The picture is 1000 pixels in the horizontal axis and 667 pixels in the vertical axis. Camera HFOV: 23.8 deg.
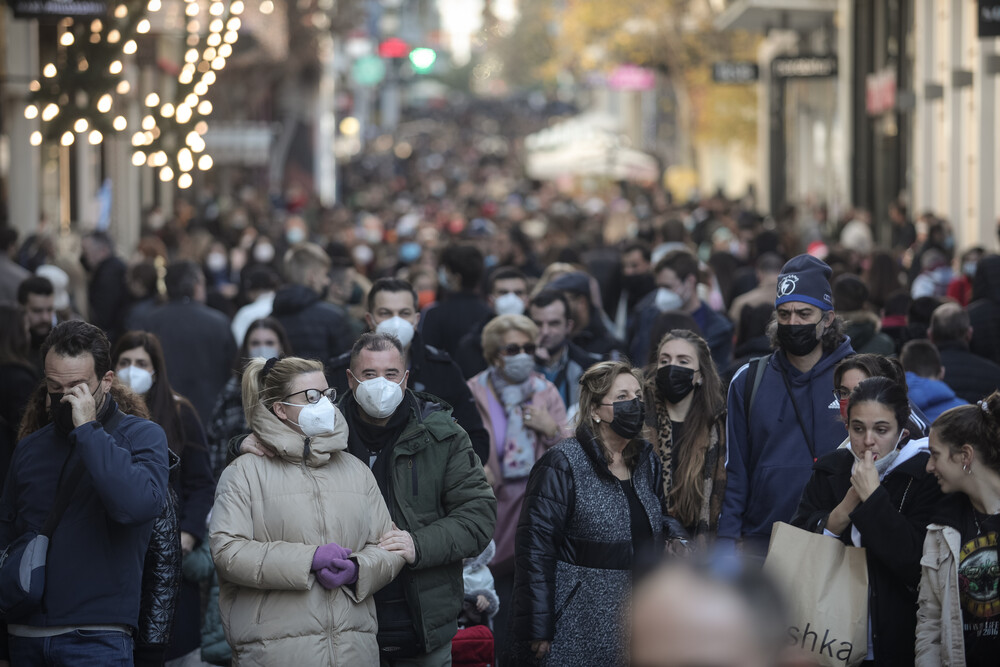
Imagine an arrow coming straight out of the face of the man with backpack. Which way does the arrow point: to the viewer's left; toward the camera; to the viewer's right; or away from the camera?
toward the camera

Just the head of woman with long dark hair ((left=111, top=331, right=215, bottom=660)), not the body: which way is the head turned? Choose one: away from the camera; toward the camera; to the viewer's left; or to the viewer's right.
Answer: toward the camera

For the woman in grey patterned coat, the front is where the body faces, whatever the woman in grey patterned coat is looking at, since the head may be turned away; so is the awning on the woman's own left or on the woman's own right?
on the woman's own left

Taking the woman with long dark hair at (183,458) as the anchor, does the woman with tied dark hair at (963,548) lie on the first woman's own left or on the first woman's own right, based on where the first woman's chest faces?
on the first woman's own left

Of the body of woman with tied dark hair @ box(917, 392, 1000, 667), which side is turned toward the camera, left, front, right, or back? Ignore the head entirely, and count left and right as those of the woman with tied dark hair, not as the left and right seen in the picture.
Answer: front

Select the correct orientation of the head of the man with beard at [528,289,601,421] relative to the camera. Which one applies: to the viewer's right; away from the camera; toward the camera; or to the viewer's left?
toward the camera

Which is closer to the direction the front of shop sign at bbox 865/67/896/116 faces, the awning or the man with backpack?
the man with backpack

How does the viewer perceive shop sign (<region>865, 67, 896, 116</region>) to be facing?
facing the viewer and to the left of the viewer

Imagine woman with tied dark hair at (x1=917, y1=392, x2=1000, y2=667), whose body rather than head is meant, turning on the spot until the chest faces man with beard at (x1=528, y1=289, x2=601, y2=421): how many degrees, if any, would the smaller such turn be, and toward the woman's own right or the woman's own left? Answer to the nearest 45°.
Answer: approximately 135° to the woman's own right

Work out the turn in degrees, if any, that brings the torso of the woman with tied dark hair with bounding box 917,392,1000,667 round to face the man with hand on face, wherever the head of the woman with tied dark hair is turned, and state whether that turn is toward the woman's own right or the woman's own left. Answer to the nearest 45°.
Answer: approximately 90° to the woman's own right

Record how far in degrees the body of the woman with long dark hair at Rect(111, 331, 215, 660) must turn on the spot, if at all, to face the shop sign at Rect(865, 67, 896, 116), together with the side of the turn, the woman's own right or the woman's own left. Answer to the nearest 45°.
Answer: approximately 180°
